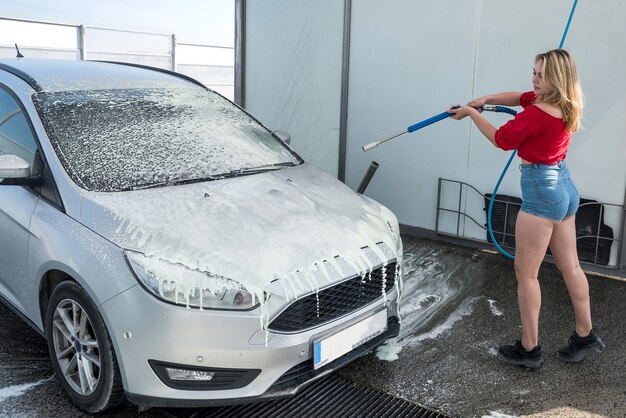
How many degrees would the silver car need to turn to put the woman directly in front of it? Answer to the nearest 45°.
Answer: approximately 45° to its left

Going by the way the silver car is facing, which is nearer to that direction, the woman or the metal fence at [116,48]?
the woman

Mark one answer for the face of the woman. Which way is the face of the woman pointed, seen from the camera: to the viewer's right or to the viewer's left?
to the viewer's left

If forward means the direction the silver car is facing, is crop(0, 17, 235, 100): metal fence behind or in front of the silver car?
behind

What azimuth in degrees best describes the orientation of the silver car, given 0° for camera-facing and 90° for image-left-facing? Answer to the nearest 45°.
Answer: approximately 315°

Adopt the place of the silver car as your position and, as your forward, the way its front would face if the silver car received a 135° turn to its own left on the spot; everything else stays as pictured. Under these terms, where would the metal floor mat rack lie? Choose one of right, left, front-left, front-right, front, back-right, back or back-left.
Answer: front-right

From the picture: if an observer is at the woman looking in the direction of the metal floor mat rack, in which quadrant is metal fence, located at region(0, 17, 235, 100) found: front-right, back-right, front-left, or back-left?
front-left
